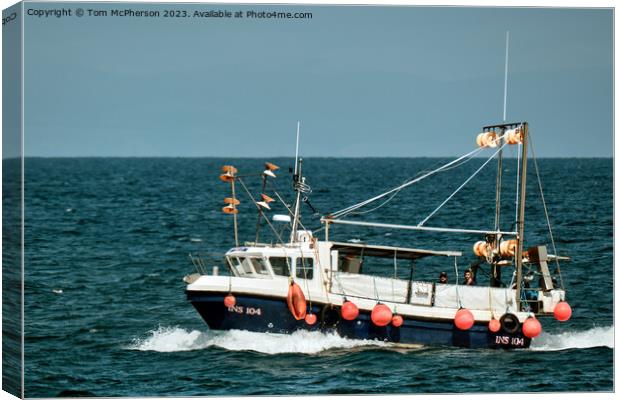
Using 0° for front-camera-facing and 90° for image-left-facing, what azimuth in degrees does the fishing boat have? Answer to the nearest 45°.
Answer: approximately 90°
